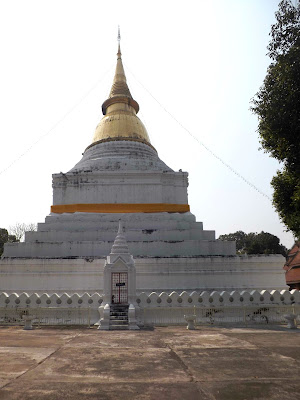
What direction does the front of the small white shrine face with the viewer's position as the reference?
facing the viewer

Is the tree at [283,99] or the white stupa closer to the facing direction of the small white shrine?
the tree

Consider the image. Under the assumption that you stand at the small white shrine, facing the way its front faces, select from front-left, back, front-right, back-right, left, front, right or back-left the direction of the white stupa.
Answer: back
